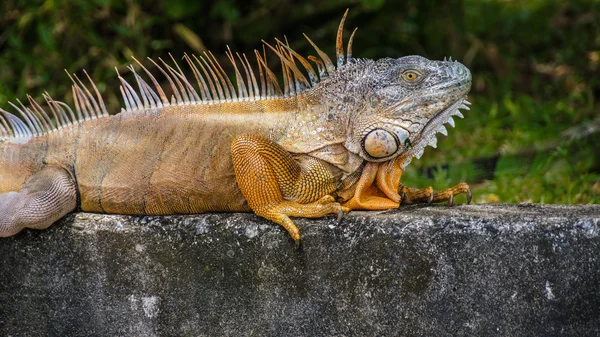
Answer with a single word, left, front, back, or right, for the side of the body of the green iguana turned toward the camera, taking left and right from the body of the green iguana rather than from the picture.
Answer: right
